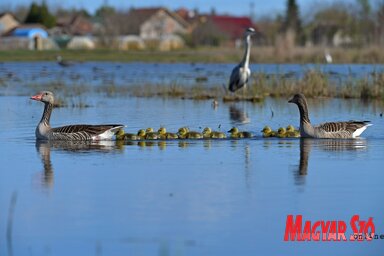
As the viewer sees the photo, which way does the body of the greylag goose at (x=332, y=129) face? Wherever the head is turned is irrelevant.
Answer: to the viewer's left

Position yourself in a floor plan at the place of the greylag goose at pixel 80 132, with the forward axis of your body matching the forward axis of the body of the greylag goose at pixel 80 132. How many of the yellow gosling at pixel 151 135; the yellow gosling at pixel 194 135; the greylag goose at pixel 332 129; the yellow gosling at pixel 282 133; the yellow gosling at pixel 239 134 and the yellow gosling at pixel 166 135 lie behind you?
6

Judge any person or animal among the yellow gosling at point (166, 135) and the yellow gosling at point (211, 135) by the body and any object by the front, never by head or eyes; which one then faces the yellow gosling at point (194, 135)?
the yellow gosling at point (211, 135)

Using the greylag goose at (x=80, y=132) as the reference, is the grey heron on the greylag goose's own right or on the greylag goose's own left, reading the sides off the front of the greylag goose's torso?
on the greylag goose's own right

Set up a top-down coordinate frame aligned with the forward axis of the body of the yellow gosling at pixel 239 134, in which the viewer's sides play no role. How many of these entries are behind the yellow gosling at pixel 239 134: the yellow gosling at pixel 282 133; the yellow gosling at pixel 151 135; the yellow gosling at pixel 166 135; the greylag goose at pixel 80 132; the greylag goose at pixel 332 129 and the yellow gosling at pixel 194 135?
2

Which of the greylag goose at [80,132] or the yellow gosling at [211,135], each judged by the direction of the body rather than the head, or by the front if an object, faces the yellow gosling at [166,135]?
the yellow gosling at [211,135]

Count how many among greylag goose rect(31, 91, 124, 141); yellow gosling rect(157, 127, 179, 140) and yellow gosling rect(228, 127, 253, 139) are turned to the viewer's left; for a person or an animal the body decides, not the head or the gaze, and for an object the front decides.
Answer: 3

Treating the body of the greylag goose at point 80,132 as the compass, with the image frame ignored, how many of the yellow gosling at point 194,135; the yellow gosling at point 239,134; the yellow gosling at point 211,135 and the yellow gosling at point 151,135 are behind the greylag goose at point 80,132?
4

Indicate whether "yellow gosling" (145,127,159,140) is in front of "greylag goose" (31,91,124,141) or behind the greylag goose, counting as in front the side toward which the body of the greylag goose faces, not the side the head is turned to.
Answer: behind

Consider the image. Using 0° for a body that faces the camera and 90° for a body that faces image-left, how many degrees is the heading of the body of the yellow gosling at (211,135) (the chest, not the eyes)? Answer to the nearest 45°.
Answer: approximately 90°

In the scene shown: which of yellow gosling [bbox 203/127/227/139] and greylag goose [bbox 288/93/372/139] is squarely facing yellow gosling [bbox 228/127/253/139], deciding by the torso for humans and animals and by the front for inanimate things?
the greylag goose

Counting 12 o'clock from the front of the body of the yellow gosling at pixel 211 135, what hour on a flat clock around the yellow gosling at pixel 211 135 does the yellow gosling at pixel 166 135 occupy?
the yellow gosling at pixel 166 135 is roughly at 12 o'clock from the yellow gosling at pixel 211 135.

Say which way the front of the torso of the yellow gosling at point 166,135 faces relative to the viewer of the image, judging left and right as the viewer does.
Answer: facing to the left of the viewer
